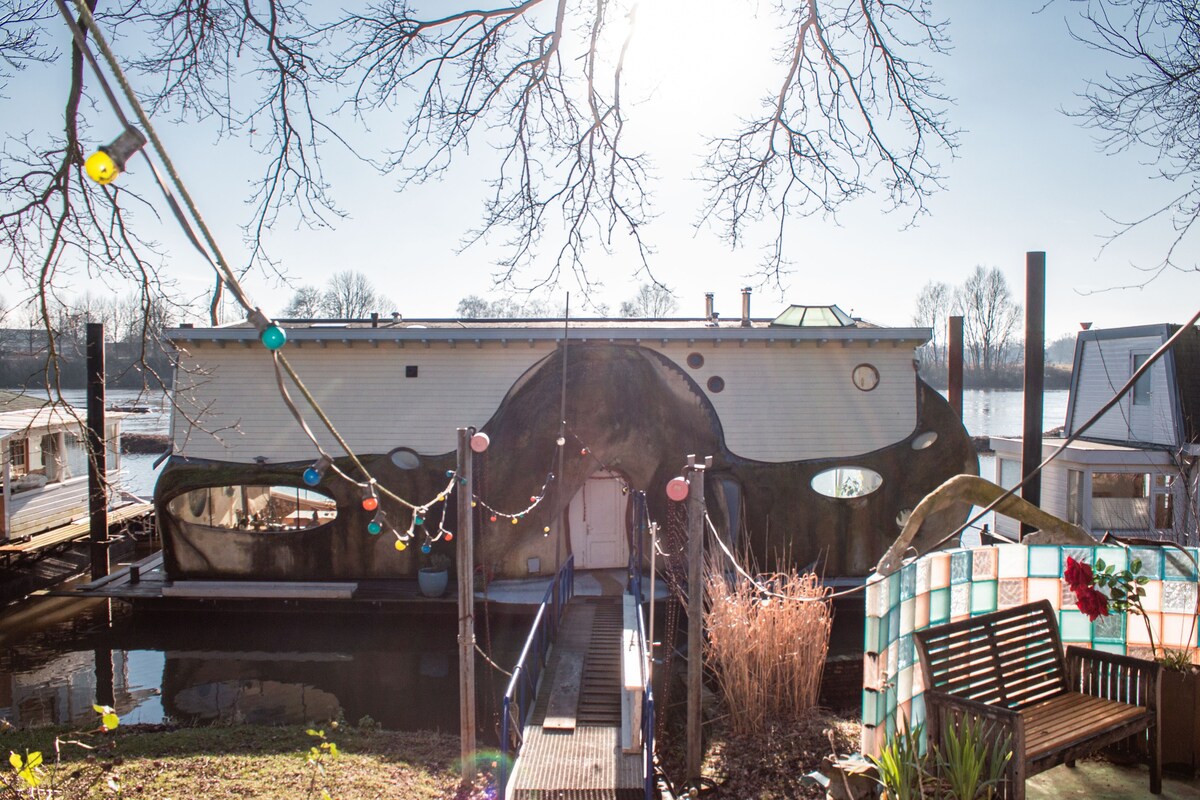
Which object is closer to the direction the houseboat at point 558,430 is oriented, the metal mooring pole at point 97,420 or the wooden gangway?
the wooden gangway

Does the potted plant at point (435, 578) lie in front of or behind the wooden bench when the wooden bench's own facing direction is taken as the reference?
behind

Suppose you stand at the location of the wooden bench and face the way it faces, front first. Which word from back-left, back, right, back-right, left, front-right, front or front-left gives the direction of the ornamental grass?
back

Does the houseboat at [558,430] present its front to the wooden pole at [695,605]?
yes

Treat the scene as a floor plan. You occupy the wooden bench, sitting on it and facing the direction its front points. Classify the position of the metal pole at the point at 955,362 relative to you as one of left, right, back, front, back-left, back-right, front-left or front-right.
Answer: back-left

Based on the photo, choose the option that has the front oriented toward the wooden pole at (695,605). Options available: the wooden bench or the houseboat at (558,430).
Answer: the houseboat

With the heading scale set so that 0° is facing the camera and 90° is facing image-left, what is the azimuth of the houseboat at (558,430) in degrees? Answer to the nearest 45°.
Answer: approximately 0°

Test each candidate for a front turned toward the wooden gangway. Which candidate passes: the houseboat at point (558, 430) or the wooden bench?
the houseboat

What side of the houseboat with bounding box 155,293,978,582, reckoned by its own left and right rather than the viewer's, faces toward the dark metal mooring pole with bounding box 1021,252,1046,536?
left

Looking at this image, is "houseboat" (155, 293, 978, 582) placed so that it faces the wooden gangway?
yes
